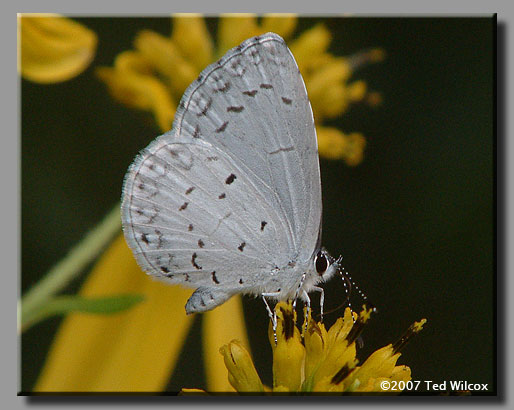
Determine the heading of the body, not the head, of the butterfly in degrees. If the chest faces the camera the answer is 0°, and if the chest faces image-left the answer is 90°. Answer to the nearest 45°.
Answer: approximately 270°
